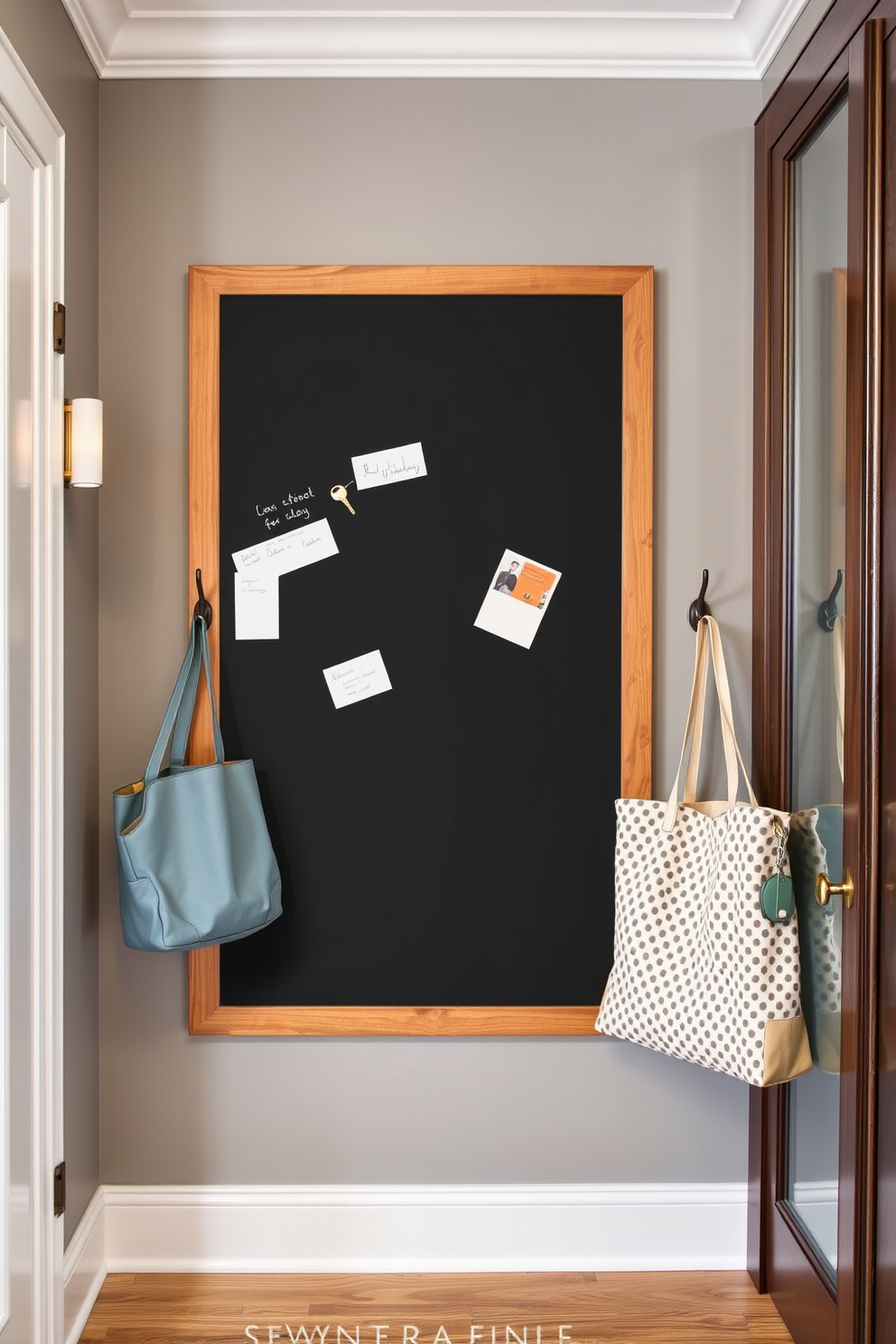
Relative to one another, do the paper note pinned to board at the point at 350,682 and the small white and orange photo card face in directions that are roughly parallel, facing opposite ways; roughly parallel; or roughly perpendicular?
roughly parallel

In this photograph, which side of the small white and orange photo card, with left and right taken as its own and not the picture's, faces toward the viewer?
front

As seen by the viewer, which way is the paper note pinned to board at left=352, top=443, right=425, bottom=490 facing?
toward the camera

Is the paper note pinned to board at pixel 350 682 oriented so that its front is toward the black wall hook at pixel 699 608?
no

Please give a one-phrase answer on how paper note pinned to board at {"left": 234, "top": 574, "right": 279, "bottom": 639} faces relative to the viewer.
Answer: facing the viewer

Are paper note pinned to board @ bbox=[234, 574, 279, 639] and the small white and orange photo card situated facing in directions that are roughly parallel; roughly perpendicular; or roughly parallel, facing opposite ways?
roughly parallel

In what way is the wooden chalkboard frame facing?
toward the camera

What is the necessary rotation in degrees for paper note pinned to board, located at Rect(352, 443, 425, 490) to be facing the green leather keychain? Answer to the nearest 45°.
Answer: approximately 45° to its left

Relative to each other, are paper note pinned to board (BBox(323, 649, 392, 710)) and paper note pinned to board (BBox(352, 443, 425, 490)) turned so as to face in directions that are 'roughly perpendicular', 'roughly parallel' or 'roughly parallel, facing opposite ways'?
roughly parallel

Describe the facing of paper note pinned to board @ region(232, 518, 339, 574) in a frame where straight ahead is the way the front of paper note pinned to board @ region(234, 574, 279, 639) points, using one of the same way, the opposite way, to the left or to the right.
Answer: the same way
